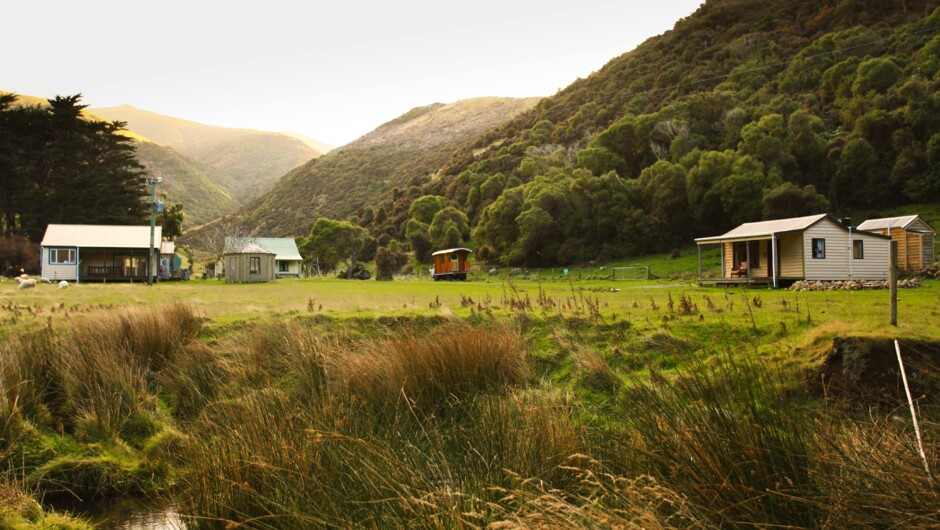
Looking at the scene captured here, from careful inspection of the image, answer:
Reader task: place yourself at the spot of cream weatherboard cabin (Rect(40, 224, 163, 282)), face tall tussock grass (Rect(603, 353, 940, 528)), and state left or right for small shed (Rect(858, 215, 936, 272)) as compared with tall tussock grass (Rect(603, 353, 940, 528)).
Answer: left

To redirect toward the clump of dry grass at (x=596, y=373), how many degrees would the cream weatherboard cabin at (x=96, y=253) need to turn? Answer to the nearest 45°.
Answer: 0° — it already faces it

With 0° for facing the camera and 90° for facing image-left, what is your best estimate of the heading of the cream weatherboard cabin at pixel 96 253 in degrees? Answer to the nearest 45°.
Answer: approximately 0°

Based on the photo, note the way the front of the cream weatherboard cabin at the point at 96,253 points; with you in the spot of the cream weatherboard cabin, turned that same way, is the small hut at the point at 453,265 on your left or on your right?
on your left

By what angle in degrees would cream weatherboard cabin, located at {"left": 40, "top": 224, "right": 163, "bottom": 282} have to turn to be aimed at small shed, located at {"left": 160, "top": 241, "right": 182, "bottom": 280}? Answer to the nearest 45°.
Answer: approximately 135° to its left

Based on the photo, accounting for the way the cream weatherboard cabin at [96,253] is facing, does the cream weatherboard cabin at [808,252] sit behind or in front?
in front

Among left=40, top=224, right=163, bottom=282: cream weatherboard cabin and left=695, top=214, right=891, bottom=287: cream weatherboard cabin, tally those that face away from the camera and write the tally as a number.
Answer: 0

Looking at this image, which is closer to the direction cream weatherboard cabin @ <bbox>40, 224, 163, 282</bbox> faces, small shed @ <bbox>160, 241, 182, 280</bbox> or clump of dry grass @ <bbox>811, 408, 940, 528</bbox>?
the clump of dry grass

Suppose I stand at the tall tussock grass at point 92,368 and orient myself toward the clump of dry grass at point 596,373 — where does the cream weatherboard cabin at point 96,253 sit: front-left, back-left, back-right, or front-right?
back-left

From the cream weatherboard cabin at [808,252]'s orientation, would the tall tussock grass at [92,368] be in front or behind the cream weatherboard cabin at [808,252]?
in front

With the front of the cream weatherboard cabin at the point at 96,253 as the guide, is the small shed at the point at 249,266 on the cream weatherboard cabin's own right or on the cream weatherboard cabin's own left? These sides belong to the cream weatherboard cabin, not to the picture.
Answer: on the cream weatherboard cabin's own left

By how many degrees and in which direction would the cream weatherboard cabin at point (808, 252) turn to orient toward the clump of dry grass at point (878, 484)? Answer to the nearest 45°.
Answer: approximately 45° to its left

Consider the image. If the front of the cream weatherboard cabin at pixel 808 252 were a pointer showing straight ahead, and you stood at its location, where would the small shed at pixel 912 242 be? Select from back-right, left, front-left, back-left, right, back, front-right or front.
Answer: back

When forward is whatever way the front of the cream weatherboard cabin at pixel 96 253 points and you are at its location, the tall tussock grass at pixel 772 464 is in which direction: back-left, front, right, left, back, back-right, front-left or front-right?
front

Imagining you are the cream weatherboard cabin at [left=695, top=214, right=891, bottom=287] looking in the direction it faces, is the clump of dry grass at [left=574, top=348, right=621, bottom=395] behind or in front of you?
in front
